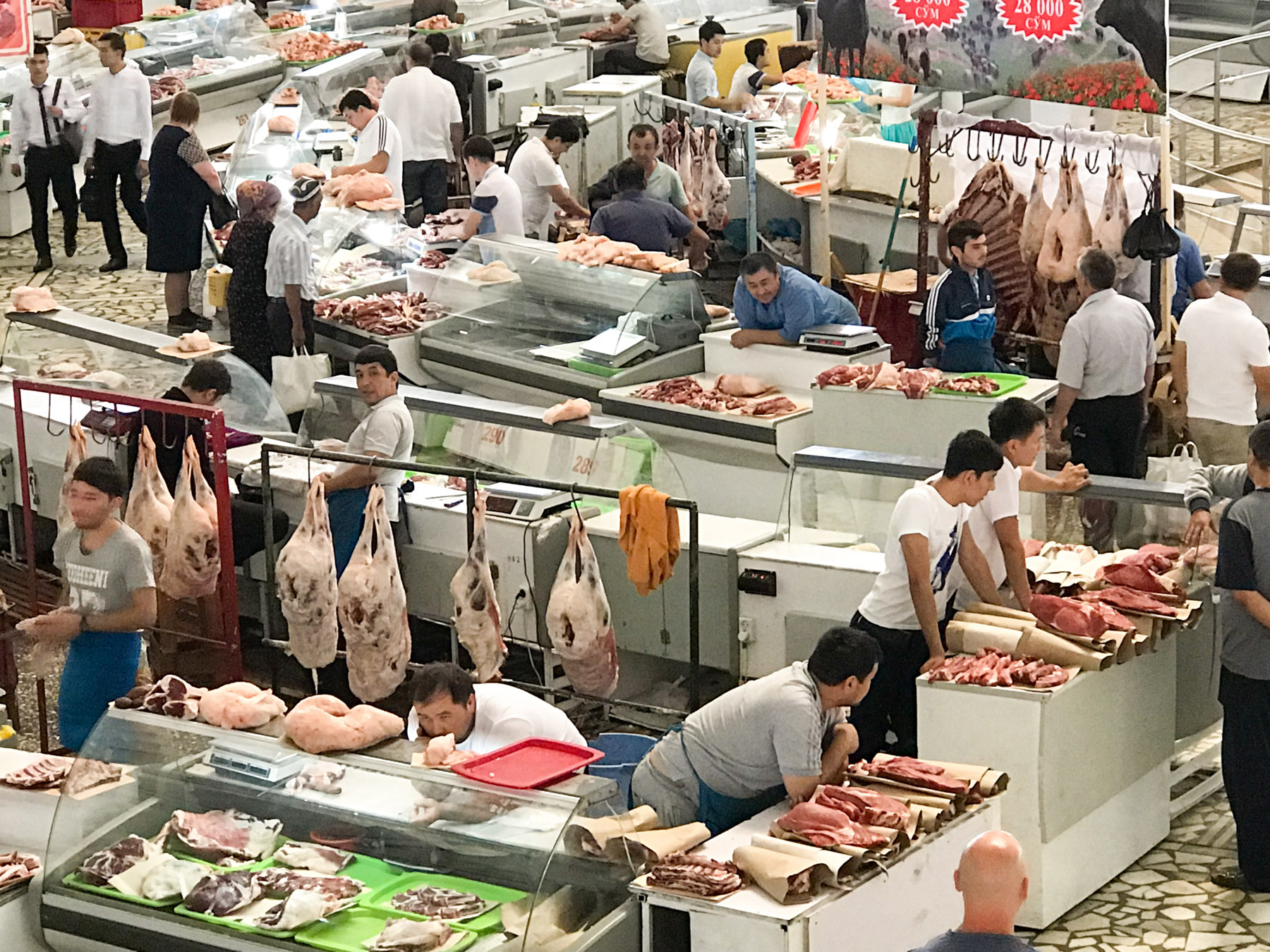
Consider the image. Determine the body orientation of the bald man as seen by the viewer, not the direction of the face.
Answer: away from the camera

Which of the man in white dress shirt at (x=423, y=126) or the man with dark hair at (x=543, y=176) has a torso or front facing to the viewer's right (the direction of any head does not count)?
the man with dark hair

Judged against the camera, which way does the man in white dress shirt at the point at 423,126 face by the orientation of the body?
away from the camera

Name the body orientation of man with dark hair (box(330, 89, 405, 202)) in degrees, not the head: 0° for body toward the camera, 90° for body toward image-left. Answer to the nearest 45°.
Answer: approximately 90°

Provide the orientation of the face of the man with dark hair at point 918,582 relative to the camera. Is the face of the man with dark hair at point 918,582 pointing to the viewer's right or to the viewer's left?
to the viewer's right

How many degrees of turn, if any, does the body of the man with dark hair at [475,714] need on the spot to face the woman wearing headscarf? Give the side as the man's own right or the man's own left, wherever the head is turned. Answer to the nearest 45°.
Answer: approximately 135° to the man's own right

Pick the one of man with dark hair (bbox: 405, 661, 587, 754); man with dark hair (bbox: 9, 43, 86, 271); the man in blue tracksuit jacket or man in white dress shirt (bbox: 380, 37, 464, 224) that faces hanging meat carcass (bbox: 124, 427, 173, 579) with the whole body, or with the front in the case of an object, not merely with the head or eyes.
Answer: man with dark hair (bbox: 9, 43, 86, 271)

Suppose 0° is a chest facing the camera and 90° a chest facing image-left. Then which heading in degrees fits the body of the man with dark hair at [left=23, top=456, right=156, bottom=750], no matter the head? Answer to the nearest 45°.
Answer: approximately 45°

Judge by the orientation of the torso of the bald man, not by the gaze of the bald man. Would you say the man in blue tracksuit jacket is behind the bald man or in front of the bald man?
in front

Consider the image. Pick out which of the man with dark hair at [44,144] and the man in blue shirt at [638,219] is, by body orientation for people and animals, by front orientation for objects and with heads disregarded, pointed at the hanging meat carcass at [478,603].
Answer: the man with dark hair

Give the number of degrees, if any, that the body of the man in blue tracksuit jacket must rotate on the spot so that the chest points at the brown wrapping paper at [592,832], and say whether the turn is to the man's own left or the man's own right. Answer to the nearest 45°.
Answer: approximately 45° to the man's own right

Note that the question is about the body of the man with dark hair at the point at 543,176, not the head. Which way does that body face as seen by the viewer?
to the viewer's right

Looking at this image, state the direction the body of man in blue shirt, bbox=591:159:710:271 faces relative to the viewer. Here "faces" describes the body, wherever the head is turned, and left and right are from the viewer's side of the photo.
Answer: facing away from the viewer

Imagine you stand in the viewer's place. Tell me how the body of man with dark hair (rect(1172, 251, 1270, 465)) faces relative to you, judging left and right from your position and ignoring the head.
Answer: facing away from the viewer

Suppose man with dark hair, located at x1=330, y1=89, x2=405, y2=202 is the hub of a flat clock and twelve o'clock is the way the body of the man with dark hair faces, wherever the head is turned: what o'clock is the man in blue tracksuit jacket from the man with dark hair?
The man in blue tracksuit jacket is roughly at 8 o'clock from the man with dark hair.

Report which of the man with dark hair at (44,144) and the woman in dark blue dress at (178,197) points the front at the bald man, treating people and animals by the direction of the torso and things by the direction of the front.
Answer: the man with dark hair
